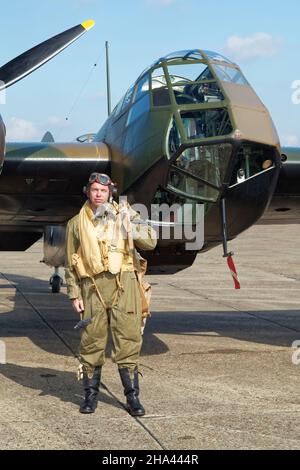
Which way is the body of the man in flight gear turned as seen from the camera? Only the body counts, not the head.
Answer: toward the camera

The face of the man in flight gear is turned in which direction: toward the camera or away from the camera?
toward the camera
